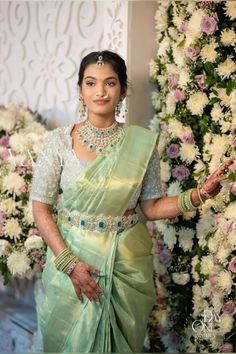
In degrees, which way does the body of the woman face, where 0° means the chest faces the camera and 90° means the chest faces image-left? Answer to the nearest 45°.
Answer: approximately 0°
